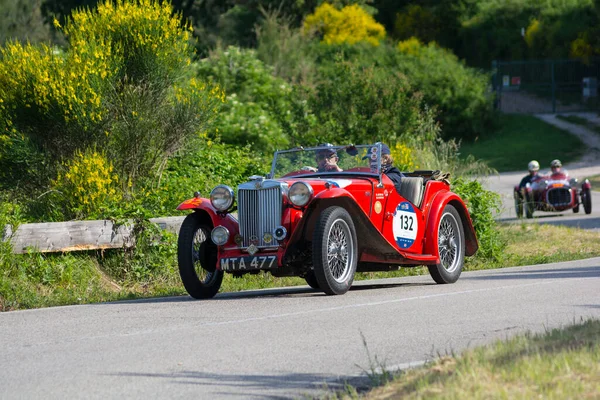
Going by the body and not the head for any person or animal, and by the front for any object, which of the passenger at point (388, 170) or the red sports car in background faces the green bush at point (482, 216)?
the red sports car in background

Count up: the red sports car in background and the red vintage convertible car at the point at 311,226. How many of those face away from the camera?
0

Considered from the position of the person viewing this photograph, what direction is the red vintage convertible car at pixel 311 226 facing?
facing the viewer and to the left of the viewer

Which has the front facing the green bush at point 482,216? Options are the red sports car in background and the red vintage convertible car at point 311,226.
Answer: the red sports car in background

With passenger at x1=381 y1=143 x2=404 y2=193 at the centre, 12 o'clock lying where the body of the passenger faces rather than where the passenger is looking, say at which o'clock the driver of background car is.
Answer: The driver of background car is roughly at 5 o'clock from the passenger.

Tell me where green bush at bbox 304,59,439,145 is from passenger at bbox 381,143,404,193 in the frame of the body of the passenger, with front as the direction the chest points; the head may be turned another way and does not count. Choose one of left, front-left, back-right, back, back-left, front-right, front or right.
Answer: back-right

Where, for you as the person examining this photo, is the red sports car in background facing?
facing the viewer

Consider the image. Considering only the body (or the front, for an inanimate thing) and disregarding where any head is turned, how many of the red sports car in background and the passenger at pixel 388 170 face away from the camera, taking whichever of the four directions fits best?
0

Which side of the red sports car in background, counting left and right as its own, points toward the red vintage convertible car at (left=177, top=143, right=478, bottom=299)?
front

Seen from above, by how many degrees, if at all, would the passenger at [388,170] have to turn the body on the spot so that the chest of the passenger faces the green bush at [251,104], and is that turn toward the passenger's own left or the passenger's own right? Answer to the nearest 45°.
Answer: approximately 135° to the passenger's own right

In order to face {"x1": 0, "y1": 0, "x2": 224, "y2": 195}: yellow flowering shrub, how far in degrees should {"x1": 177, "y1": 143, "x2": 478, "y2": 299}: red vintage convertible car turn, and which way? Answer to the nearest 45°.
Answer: approximately 90° to its right

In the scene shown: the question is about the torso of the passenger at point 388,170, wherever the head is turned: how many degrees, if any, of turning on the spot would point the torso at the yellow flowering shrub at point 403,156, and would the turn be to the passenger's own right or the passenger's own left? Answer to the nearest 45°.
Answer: approximately 135° to the passenger's own right
